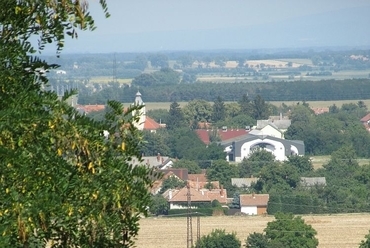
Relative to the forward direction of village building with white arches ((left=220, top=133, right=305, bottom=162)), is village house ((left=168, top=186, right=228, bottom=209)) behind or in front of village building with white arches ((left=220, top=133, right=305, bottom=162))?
in front

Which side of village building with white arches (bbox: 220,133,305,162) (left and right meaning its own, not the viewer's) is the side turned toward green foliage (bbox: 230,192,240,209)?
front

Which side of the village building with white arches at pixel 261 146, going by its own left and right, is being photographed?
front

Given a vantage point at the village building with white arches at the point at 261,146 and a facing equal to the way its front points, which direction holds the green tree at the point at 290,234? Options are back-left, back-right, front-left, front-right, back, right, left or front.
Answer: front

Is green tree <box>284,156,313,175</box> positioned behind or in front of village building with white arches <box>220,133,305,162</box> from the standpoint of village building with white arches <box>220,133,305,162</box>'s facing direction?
in front

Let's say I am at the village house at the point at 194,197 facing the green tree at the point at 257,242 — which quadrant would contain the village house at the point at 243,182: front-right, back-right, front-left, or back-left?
back-left

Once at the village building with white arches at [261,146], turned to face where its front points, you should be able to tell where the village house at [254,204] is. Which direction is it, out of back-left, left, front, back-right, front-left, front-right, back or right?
front

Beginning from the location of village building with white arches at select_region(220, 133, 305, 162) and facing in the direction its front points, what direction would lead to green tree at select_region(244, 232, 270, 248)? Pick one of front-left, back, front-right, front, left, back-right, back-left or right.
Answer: front

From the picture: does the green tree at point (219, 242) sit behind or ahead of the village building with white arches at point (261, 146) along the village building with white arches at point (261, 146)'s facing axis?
ahead

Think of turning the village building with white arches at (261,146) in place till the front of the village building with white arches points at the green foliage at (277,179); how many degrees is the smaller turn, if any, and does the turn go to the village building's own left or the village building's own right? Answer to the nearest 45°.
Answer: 0° — it already faces it

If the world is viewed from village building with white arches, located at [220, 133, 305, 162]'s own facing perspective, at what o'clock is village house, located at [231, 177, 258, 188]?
village house, located at [231, 177, 258, 188] is roughly at 12 o'clock from village building with white arches, located at [220, 133, 305, 162].

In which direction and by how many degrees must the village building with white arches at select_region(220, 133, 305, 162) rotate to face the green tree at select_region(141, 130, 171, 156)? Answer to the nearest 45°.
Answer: approximately 90° to its right

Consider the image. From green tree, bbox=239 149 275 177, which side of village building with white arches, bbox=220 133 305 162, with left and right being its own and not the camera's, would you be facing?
front
